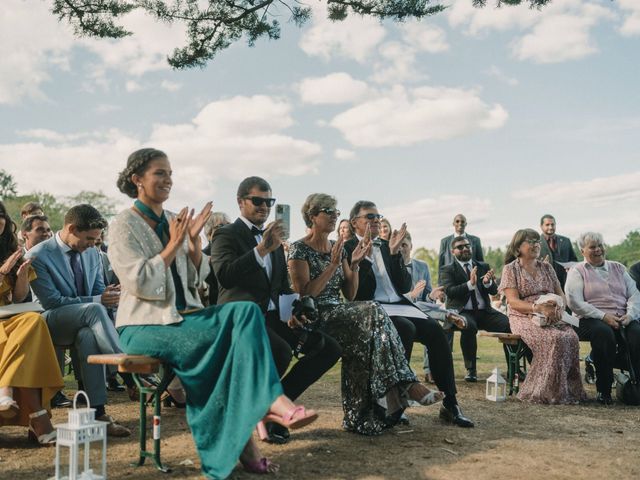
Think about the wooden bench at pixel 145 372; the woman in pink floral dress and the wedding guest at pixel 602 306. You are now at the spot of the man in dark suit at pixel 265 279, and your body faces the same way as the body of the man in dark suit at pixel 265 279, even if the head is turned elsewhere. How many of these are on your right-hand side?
1

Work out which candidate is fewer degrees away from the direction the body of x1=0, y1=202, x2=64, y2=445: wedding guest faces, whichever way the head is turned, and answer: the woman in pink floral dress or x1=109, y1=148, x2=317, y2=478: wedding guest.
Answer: the wedding guest

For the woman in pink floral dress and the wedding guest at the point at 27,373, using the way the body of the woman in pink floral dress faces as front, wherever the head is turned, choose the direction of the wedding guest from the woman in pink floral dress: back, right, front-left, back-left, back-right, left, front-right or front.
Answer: right

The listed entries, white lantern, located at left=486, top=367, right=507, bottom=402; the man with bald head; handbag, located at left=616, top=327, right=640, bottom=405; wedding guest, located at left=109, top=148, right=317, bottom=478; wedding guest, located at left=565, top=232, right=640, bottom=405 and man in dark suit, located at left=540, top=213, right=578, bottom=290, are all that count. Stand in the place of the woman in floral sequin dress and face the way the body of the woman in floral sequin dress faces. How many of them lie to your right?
1

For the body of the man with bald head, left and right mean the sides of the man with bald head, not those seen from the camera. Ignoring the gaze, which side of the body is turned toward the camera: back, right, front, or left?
front

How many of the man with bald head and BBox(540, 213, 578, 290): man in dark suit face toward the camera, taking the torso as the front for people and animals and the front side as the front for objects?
2

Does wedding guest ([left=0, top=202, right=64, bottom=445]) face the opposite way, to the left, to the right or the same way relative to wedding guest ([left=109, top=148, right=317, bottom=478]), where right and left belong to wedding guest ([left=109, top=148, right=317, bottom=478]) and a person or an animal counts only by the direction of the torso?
the same way

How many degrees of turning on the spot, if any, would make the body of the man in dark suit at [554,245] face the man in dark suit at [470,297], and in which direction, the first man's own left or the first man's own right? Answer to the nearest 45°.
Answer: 0° — they already face them

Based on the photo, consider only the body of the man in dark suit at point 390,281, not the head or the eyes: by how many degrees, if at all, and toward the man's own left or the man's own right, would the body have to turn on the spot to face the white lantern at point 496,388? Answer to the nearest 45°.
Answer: approximately 90° to the man's own left

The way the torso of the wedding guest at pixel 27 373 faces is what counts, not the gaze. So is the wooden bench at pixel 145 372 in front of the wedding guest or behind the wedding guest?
in front

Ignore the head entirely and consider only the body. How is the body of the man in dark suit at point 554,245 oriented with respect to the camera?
toward the camera

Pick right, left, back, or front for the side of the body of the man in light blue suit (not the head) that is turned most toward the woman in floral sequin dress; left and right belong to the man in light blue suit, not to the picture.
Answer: front

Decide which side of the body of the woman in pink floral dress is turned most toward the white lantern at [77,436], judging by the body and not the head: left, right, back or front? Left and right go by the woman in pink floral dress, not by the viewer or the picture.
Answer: right

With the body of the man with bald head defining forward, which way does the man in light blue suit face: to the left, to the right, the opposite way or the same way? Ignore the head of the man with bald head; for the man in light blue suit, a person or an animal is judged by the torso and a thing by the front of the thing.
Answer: to the left
